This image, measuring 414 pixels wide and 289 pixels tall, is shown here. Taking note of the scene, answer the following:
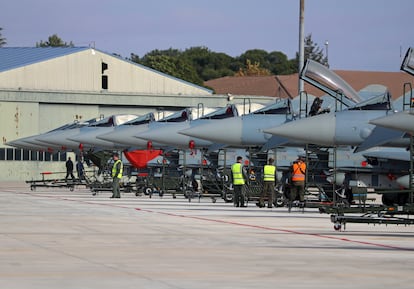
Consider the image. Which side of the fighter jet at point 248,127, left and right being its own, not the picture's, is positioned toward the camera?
left

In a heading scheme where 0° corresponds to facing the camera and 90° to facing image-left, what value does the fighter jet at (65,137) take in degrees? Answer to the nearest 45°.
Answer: approximately 90°

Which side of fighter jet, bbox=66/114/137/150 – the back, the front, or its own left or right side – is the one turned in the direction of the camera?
left

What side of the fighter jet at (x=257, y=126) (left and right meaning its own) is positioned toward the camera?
left

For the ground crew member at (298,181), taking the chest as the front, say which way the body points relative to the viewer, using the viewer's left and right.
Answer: facing away from the viewer

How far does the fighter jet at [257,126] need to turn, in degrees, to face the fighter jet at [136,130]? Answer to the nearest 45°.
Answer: approximately 45° to its right

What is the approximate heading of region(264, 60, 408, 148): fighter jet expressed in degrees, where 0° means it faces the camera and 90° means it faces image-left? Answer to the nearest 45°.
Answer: approximately 90°

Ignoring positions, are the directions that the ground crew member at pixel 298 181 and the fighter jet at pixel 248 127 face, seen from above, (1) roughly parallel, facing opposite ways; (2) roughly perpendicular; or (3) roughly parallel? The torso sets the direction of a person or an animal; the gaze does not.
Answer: roughly perpendicular
